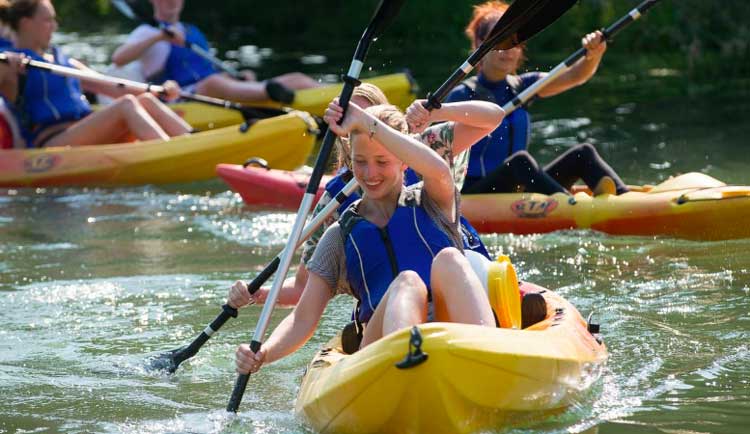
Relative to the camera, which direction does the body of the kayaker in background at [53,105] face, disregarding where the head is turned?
to the viewer's right

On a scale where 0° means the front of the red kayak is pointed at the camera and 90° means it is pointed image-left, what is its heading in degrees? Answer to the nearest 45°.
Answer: approximately 90°

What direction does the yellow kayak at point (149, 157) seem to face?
to the viewer's right

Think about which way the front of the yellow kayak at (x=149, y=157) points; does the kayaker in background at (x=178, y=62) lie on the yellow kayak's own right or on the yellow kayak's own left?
on the yellow kayak's own left

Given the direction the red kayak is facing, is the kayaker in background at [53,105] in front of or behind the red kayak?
in front

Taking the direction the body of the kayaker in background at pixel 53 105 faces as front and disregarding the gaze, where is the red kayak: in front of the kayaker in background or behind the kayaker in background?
in front

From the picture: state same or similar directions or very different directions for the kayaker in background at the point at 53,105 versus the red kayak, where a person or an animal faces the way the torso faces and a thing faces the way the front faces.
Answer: very different directions

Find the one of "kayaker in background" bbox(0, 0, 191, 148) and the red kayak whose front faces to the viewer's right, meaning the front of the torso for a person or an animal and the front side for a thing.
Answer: the kayaker in background

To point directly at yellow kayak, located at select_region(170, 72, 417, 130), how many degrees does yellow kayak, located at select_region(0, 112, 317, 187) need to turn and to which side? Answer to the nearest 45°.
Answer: approximately 45° to its left

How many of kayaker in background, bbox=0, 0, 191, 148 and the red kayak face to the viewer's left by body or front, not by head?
1

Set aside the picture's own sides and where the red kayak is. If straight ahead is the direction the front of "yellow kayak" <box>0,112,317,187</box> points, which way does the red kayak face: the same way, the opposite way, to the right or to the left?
the opposite way
